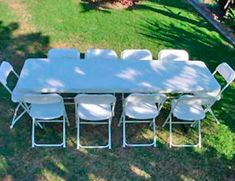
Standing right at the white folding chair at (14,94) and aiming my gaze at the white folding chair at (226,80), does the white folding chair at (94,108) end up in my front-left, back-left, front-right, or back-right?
front-right

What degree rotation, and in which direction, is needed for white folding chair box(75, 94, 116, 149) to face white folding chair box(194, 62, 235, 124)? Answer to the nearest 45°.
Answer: approximately 90° to its right

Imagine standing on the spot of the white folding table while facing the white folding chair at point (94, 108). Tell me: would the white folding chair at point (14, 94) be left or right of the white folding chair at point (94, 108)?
right

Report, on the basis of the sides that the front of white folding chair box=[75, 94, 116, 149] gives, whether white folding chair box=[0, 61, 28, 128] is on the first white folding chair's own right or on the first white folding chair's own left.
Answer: on the first white folding chair's own left

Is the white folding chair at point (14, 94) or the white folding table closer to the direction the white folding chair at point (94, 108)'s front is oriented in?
the white folding table

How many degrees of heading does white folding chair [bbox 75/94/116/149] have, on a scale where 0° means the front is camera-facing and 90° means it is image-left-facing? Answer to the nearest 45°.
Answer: approximately 180°
